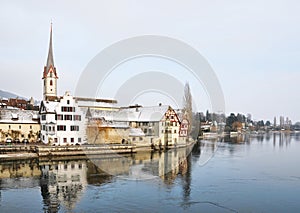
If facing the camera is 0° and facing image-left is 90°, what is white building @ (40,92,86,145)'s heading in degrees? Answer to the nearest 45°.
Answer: approximately 0°

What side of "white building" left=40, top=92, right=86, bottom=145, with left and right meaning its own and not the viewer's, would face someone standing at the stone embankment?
front

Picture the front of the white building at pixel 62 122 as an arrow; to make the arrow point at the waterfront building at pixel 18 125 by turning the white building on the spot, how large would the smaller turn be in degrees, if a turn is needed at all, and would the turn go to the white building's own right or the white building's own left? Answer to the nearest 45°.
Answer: approximately 135° to the white building's own right

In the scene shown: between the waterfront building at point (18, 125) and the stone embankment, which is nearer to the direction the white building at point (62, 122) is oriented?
the stone embankment
